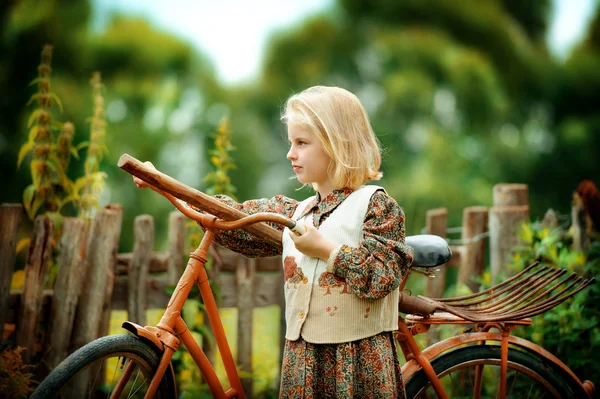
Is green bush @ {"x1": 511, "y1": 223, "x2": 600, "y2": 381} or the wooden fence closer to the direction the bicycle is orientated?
the wooden fence

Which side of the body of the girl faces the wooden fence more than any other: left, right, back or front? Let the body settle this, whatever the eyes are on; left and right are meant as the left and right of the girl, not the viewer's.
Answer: right

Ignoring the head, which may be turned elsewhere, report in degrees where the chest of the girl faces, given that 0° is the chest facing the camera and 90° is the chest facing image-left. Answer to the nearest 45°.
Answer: approximately 45°

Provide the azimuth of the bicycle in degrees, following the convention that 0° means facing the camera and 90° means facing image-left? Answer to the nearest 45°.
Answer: approximately 90°

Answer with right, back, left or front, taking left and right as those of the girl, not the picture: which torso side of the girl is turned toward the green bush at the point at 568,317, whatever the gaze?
back

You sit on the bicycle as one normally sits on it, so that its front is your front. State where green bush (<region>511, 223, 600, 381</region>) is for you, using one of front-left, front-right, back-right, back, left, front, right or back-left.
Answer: back-right

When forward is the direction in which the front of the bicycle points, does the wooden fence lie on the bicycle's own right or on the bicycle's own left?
on the bicycle's own right
